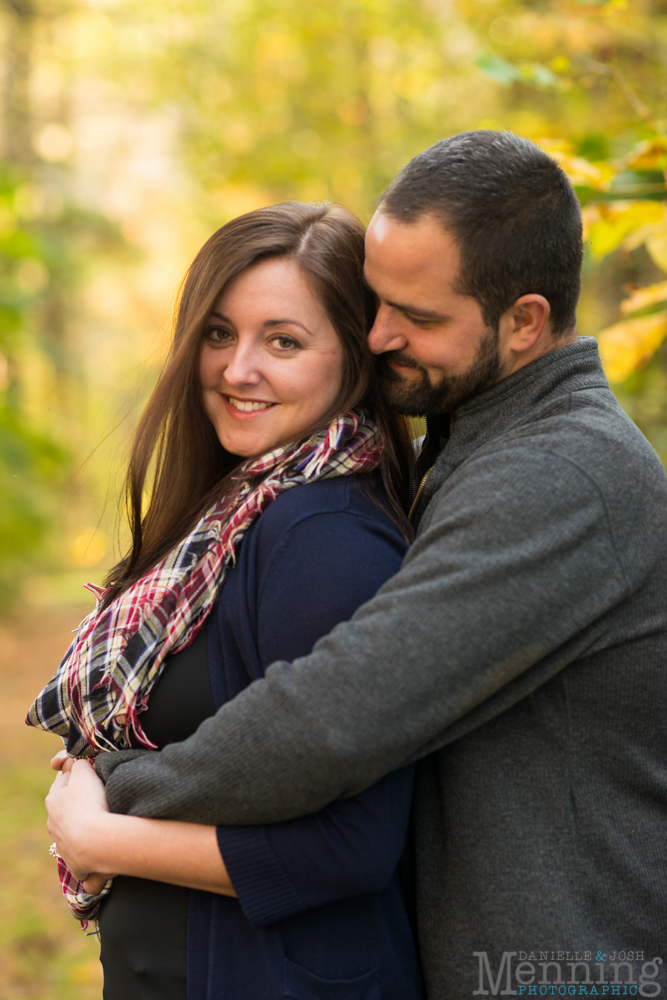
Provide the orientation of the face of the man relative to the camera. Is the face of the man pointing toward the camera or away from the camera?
toward the camera

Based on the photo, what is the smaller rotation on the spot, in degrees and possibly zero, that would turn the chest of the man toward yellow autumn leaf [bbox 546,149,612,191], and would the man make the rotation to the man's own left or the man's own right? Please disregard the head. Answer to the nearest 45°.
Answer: approximately 135° to the man's own right

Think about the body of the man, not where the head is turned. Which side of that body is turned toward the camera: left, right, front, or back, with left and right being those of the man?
left

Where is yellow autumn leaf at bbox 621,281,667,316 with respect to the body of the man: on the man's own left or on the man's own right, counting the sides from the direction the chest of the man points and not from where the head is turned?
on the man's own right

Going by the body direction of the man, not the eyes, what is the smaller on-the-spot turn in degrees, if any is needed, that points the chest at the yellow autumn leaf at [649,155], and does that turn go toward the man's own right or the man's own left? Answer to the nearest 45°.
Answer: approximately 135° to the man's own right
